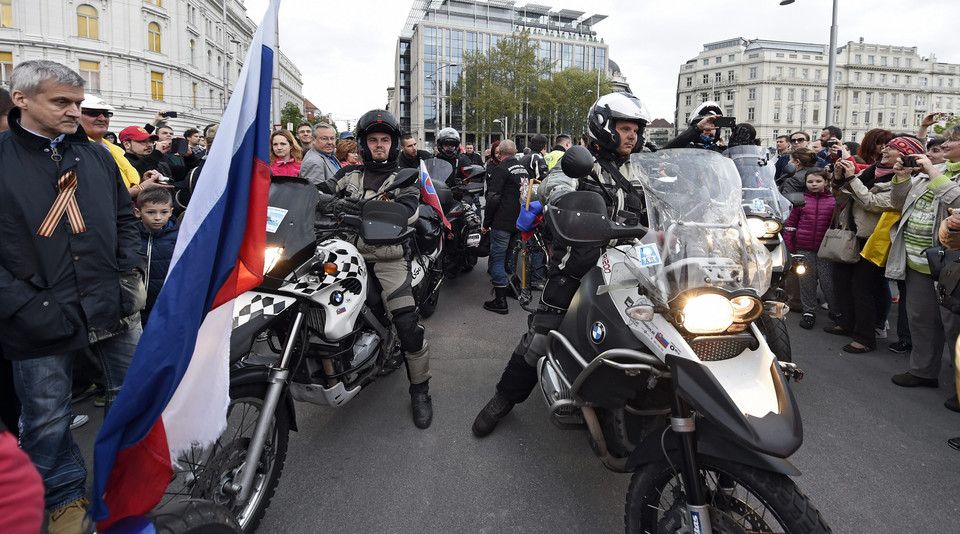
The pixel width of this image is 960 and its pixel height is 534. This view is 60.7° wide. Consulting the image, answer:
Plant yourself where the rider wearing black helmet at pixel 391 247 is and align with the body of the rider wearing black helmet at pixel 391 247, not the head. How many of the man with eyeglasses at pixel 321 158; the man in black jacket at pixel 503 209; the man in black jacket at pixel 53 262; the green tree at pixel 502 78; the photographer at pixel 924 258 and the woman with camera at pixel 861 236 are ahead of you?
1

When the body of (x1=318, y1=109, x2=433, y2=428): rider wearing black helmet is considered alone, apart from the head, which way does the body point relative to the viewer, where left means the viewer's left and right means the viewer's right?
facing the viewer and to the left of the viewer

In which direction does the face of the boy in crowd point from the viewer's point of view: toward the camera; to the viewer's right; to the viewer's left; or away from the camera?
toward the camera

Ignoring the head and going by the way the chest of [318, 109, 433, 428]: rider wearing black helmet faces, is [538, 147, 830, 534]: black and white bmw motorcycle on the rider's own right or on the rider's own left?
on the rider's own left

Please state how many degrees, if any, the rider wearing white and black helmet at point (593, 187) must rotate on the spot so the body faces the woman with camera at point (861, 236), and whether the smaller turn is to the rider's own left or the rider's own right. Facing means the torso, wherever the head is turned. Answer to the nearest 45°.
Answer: approximately 90° to the rider's own left

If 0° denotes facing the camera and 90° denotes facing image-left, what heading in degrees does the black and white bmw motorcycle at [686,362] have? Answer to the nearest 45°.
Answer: approximately 315°

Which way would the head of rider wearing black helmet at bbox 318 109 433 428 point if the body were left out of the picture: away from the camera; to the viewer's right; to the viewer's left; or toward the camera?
toward the camera

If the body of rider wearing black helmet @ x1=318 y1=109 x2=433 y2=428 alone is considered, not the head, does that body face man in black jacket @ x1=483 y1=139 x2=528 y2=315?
no

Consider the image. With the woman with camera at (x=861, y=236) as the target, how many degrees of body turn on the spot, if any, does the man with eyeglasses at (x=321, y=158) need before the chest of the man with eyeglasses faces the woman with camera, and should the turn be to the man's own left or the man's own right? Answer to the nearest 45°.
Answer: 0° — they already face them

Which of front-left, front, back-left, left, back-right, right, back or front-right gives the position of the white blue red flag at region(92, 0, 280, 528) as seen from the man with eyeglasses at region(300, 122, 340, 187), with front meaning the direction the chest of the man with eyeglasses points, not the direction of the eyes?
front-right

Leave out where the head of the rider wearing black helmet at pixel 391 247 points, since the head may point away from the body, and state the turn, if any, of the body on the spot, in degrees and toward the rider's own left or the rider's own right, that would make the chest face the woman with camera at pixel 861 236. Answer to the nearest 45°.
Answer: approximately 135° to the rider's own left

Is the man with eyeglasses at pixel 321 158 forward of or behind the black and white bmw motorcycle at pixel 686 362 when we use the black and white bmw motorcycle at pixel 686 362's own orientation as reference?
behind

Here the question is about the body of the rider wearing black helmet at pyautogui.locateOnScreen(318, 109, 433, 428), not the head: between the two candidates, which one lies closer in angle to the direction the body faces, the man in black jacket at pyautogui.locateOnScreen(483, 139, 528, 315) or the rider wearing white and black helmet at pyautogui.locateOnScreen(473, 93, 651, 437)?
the rider wearing white and black helmet
